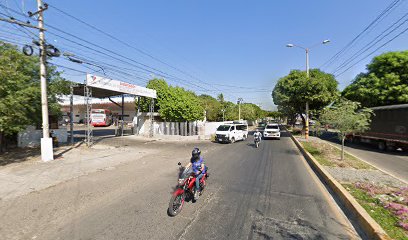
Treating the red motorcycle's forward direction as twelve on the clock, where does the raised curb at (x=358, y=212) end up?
The raised curb is roughly at 8 o'clock from the red motorcycle.

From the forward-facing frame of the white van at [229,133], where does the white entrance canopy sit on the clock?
The white entrance canopy is roughly at 1 o'clock from the white van.

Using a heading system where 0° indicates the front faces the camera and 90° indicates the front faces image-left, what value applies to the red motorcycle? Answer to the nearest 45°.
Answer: approximately 45°

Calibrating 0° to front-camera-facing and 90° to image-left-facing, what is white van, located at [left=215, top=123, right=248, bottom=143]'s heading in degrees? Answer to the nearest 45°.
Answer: approximately 45°

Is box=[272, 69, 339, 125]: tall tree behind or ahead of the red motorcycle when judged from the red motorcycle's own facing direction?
behind

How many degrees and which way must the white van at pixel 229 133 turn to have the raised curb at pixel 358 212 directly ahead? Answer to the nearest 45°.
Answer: approximately 45° to its left

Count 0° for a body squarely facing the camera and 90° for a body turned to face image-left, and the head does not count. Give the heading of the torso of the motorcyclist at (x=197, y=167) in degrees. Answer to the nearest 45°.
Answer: approximately 45°

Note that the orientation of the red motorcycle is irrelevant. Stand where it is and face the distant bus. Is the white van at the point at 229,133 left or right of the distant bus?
right

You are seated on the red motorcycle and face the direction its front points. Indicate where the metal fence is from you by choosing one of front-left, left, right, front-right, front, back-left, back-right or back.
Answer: back-right

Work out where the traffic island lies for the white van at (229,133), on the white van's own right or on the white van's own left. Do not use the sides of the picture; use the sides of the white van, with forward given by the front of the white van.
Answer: on the white van's own left

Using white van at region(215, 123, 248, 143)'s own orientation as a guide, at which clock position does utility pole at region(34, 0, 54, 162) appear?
The utility pole is roughly at 12 o'clock from the white van.

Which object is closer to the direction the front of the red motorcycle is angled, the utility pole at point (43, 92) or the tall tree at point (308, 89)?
the utility pole
